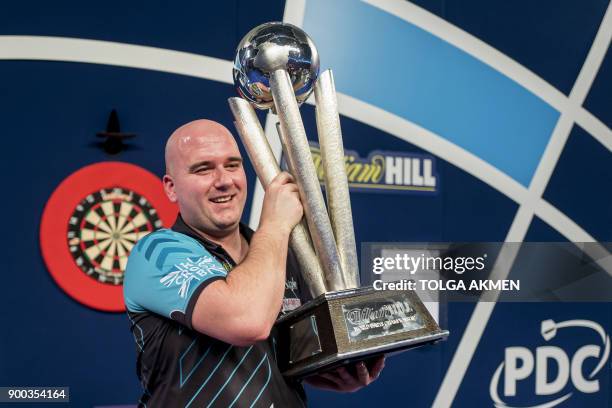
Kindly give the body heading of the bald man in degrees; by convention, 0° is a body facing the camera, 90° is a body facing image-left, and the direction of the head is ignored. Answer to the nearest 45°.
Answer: approximately 315°

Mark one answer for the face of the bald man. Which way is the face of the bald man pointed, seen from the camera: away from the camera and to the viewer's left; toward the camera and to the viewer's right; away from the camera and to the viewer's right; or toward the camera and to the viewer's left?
toward the camera and to the viewer's right
